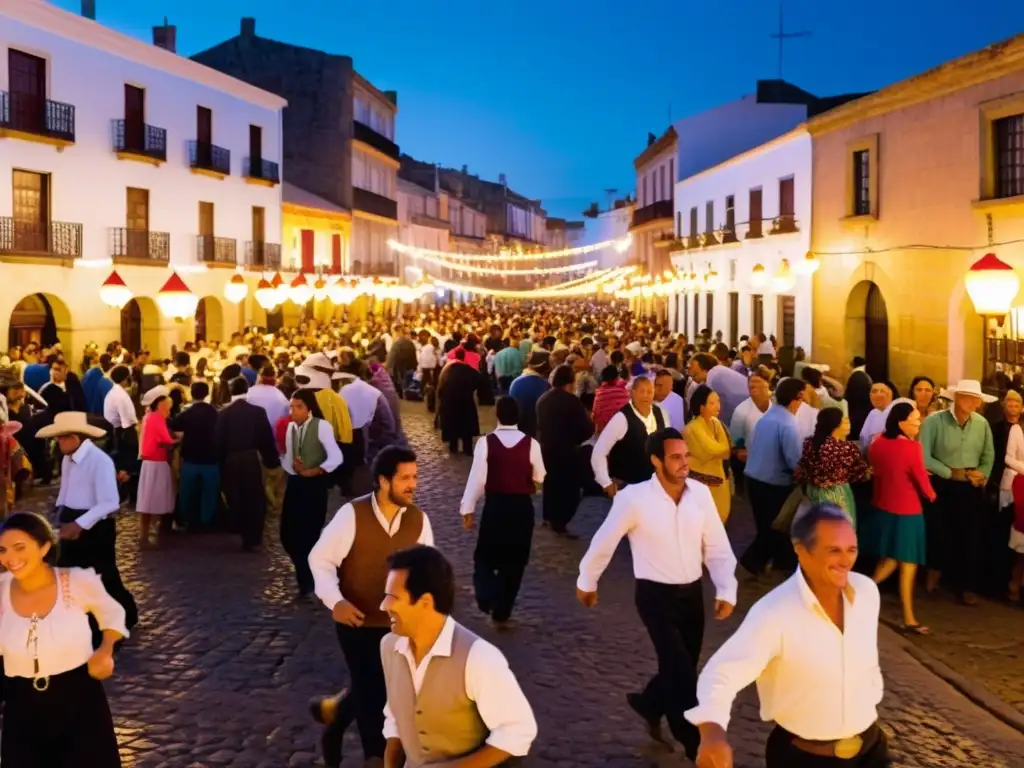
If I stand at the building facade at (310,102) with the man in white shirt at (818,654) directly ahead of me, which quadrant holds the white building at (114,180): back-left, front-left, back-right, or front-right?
front-right

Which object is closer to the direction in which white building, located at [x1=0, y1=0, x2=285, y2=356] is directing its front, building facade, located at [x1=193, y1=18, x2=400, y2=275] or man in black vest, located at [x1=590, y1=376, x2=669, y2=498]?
the man in black vest

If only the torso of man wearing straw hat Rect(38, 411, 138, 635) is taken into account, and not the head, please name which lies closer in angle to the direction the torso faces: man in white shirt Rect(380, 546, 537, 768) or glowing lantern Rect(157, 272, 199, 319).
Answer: the man in white shirt

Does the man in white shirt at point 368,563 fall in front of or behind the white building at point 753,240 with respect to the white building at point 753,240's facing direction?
in front

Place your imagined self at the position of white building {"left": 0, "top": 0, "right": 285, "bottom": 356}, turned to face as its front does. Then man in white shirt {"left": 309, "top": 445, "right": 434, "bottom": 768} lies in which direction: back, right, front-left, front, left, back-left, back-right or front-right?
front-right

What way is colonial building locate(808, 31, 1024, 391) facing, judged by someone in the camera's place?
facing the viewer and to the left of the viewer

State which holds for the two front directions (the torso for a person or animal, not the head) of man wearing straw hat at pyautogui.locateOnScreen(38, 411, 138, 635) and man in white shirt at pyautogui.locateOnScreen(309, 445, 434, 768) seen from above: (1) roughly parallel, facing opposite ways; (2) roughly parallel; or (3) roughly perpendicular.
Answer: roughly perpendicular

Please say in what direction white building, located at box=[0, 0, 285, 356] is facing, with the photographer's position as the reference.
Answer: facing the viewer and to the right of the viewer

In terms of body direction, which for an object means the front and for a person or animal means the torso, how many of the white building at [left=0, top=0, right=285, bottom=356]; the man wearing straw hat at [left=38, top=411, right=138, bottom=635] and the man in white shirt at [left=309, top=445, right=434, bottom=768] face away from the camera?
0

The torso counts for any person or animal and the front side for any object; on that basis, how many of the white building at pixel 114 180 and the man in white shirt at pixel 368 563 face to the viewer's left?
0

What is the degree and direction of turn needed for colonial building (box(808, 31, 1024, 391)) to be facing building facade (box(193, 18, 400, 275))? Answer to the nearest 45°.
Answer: approximately 90° to its right

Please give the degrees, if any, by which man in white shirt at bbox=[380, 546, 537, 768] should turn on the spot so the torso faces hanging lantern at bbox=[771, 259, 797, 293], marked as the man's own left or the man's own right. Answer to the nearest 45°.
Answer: approximately 135° to the man's own right

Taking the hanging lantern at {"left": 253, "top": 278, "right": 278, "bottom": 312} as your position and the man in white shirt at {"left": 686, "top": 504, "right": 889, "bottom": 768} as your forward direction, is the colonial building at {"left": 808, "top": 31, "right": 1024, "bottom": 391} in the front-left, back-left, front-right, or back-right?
front-left

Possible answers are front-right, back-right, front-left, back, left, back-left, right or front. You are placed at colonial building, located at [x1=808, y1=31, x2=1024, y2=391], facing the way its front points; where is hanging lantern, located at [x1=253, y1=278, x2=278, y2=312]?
front-right

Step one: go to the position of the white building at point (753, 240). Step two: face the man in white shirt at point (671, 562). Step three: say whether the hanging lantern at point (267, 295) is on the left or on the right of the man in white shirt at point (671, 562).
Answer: right

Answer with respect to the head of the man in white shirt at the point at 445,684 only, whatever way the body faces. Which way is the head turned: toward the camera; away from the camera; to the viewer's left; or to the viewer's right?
to the viewer's left

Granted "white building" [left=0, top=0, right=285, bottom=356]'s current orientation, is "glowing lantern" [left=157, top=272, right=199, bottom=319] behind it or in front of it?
in front

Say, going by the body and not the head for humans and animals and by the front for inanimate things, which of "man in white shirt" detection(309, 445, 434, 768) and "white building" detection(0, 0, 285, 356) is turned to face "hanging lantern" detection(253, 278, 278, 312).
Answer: the white building

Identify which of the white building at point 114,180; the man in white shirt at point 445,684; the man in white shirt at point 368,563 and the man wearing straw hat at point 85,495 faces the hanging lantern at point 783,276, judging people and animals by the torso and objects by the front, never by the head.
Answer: the white building
